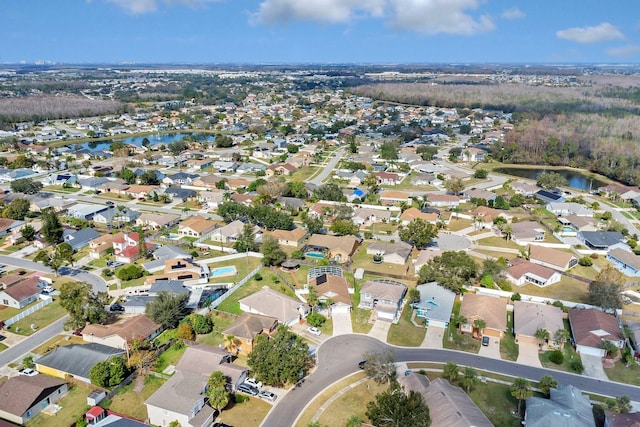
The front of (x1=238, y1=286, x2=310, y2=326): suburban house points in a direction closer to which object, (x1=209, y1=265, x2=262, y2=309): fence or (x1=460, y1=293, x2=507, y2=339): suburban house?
the suburban house

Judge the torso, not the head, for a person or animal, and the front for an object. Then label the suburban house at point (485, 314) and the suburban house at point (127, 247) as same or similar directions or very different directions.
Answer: same or similar directions

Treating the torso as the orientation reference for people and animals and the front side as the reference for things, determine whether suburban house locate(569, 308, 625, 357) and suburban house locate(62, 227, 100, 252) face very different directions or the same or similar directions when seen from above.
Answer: same or similar directions

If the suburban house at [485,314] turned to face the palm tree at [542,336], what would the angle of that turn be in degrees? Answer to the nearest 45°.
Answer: approximately 90° to its left

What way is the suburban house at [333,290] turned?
toward the camera

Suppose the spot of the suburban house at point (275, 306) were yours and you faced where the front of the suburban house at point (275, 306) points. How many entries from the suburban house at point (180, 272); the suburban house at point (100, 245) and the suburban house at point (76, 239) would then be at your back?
3

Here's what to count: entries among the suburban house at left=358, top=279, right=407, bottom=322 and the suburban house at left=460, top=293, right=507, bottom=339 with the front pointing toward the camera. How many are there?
2

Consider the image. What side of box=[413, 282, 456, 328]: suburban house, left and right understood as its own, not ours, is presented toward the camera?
front

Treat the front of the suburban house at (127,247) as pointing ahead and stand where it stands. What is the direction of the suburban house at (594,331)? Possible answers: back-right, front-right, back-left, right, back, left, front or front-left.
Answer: left

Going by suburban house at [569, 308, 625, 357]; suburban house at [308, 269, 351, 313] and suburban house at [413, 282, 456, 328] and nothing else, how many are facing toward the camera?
3

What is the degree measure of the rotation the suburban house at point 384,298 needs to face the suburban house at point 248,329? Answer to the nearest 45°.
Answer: approximately 45° to its right

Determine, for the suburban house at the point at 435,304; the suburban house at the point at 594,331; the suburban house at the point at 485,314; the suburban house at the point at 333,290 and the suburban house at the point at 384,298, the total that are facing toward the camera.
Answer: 5

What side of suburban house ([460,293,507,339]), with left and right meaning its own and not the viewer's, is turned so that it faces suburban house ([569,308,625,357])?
left

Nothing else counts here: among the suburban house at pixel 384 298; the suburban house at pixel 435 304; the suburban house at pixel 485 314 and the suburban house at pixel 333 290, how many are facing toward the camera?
4

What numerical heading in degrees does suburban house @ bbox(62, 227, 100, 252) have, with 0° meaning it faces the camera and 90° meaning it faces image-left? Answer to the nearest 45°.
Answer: approximately 45°

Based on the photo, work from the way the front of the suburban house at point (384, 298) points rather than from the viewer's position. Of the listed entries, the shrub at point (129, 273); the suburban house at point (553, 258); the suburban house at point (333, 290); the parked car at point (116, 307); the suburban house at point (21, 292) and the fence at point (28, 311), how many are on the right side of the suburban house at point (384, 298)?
5

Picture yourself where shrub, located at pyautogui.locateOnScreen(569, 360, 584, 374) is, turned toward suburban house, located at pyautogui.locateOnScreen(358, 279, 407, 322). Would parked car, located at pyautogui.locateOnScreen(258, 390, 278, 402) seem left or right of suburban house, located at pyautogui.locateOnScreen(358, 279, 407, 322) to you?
left

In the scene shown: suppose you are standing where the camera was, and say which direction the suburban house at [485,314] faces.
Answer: facing the viewer
